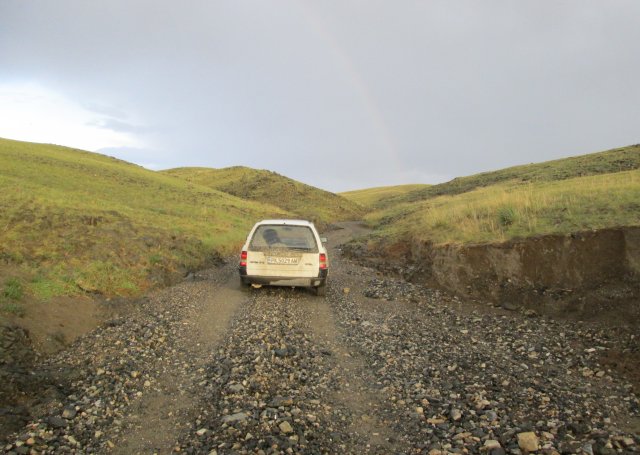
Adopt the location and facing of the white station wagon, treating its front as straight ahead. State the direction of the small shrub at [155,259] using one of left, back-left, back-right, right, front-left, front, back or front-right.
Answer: front-left

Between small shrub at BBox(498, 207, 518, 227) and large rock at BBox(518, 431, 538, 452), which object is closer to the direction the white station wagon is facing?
the small shrub

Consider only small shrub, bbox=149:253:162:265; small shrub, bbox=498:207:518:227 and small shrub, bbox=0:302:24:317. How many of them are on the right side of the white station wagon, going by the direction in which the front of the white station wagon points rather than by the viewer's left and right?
1

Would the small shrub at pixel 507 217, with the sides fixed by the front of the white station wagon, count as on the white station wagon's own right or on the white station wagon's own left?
on the white station wagon's own right

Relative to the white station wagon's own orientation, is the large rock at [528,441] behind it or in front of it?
behind

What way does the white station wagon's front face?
away from the camera

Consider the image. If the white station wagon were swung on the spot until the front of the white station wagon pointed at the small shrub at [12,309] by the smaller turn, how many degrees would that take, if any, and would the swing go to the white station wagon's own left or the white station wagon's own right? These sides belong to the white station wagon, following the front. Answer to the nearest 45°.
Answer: approximately 135° to the white station wagon's own left

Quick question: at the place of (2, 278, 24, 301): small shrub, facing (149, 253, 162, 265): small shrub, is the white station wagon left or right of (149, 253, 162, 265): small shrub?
right

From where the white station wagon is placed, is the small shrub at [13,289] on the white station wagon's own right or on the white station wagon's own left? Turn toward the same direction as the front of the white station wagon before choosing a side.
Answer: on the white station wagon's own left

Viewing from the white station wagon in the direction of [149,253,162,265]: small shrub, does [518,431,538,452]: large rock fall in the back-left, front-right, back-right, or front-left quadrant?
back-left
